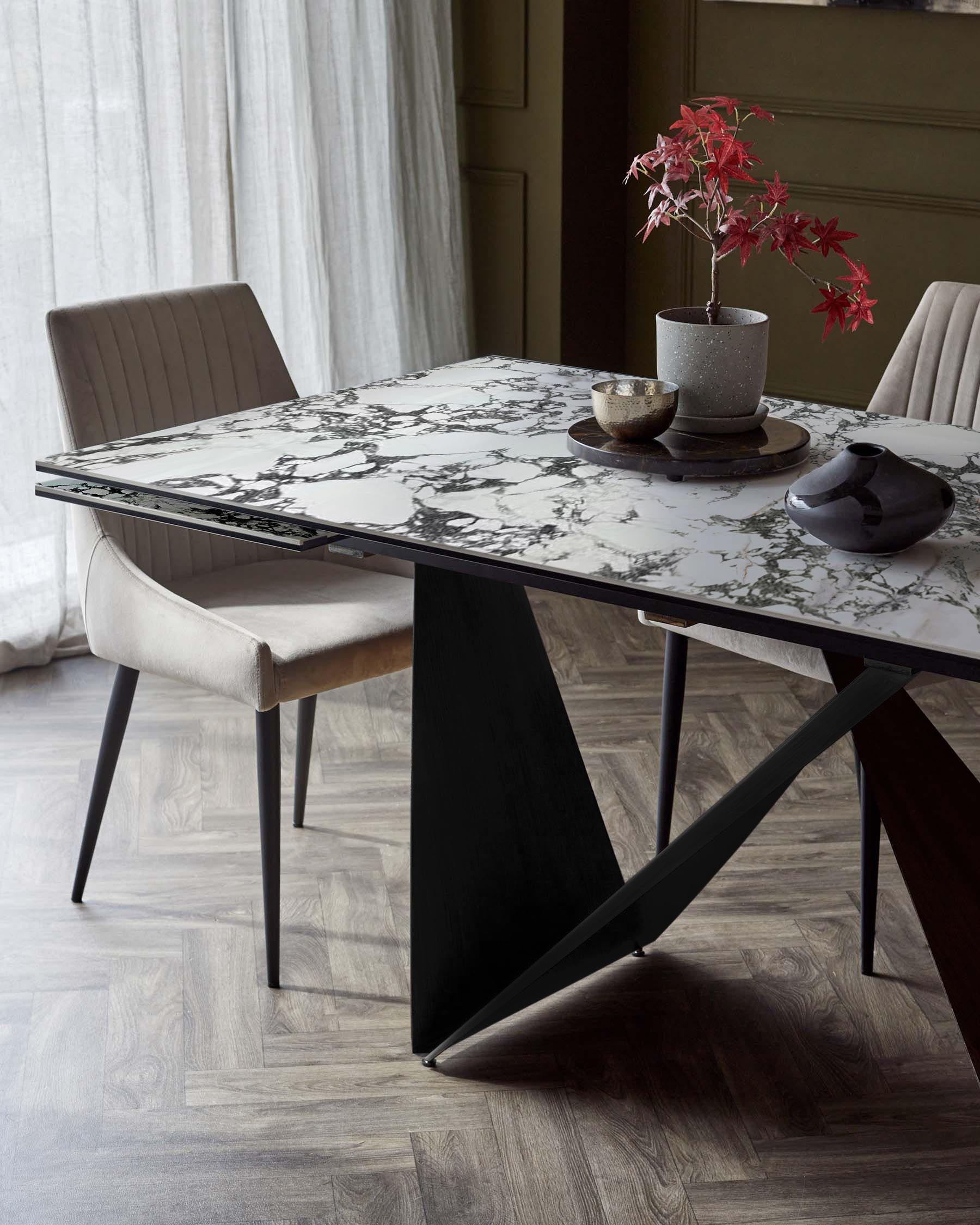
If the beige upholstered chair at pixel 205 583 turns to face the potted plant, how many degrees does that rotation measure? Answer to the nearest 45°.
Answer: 0° — it already faces it

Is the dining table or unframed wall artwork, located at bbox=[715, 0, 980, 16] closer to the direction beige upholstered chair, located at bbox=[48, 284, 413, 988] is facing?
the dining table

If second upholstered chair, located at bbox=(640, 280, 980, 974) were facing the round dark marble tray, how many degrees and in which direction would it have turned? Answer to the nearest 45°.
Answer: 0° — it already faces it

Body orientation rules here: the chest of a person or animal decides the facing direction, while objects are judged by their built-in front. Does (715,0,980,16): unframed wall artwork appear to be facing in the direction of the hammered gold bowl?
yes

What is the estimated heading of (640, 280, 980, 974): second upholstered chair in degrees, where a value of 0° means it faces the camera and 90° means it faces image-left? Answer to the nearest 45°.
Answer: approximately 45°

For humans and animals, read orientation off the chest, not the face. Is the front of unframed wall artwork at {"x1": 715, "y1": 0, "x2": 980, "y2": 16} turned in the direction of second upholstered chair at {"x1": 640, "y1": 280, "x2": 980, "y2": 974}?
yes

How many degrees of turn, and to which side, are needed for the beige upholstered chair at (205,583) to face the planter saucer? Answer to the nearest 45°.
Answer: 0° — it already faces it

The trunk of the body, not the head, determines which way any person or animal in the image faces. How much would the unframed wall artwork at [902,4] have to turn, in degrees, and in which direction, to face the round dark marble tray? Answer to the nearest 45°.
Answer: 0° — it already faces it

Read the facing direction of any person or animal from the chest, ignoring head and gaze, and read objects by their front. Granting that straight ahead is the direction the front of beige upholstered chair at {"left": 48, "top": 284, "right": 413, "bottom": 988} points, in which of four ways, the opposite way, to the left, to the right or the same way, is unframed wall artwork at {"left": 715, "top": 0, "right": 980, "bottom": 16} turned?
to the right
